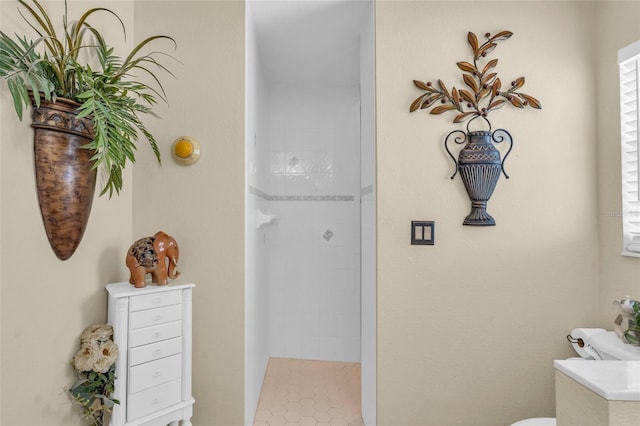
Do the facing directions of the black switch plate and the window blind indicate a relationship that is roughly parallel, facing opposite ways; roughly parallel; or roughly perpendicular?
roughly perpendicular

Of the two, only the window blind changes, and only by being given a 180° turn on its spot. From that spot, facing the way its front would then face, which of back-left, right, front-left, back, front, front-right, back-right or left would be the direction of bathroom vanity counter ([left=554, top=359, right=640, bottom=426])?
back-right

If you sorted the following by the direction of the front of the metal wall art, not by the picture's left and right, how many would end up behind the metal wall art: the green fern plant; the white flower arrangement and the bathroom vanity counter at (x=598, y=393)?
0

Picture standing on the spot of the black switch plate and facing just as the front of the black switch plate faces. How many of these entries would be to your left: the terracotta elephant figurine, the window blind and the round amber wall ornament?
1

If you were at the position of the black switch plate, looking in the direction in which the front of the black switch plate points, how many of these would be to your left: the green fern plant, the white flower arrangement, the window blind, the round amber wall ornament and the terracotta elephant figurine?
1

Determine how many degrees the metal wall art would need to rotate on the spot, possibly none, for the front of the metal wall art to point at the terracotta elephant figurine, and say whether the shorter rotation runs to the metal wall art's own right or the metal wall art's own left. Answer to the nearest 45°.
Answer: approximately 45° to the metal wall art's own right

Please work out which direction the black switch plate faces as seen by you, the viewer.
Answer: facing the viewer

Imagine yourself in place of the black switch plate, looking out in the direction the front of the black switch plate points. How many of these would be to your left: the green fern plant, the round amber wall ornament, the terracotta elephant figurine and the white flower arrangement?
0

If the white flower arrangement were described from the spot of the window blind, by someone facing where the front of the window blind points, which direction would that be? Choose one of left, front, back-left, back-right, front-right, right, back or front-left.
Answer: front

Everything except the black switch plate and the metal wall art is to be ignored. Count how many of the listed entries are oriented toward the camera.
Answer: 2

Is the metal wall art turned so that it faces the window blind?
no

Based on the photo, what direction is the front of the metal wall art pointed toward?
toward the camera

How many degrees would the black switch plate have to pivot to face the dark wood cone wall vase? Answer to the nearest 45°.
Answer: approximately 45° to its right

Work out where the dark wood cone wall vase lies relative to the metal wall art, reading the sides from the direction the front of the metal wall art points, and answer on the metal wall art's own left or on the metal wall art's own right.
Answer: on the metal wall art's own right

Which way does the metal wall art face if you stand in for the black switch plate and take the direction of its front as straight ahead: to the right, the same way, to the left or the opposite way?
the same way

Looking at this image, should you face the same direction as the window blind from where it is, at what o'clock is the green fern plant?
The green fern plant is roughly at 12 o'clock from the window blind.

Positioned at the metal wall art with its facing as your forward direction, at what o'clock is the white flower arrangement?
The white flower arrangement is roughly at 2 o'clock from the metal wall art.
